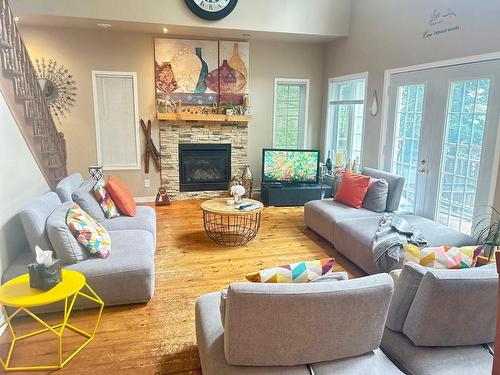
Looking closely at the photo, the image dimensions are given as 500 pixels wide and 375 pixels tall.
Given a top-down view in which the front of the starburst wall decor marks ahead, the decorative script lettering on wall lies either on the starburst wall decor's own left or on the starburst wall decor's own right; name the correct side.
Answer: on the starburst wall decor's own left

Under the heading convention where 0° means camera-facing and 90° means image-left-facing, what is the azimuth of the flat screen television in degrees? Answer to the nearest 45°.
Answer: approximately 0°

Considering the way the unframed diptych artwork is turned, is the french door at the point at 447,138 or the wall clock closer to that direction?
the wall clock

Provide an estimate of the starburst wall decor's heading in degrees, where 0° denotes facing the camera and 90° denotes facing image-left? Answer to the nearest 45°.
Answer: approximately 0°

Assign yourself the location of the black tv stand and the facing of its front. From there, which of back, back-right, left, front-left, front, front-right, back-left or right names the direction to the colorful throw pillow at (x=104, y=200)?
front-right

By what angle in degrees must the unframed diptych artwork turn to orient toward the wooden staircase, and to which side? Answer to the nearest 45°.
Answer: approximately 45° to its right

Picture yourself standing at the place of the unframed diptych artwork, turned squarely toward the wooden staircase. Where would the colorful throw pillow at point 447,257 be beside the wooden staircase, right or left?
left

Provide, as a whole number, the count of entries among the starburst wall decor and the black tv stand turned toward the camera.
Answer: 2
